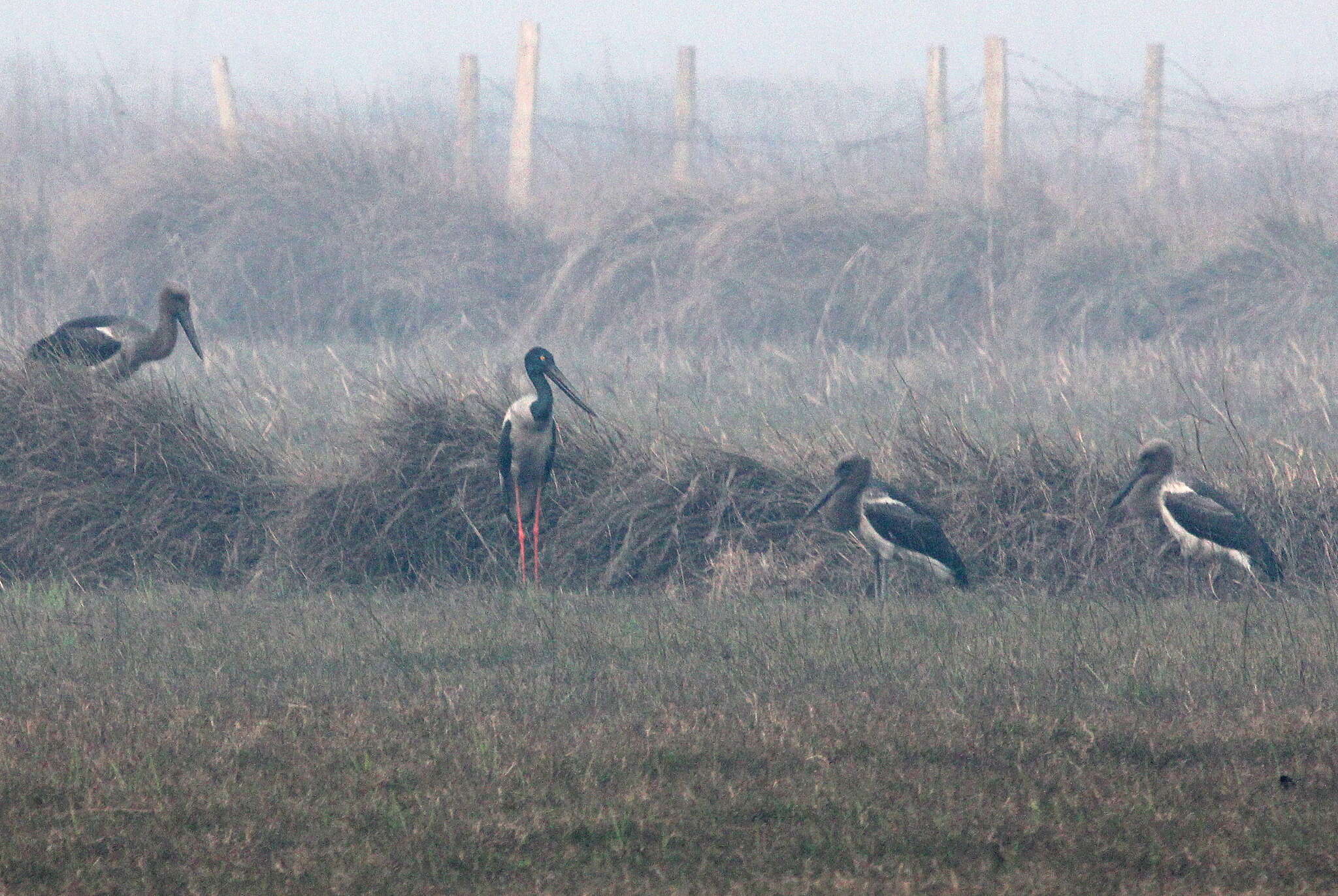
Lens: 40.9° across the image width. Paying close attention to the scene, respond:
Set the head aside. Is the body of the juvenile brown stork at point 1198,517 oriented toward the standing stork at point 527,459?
yes

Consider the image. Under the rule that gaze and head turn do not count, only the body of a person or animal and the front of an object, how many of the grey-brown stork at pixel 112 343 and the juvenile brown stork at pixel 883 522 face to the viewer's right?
1

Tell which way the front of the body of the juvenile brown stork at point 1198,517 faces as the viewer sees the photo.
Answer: to the viewer's left

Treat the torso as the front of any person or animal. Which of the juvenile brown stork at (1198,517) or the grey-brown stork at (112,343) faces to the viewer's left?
the juvenile brown stork

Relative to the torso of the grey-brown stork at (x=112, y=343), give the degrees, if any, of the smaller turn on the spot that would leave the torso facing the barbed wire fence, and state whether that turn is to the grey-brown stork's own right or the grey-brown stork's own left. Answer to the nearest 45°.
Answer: approximately 45° to the grey-brown stork's own left

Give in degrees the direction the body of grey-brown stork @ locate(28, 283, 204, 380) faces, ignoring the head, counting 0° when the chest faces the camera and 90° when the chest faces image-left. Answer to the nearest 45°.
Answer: approximately 270°

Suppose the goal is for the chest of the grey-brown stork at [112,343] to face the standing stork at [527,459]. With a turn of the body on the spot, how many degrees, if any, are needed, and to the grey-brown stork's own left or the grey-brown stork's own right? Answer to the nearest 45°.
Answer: approximately 45° to the grey-brown stork's own right

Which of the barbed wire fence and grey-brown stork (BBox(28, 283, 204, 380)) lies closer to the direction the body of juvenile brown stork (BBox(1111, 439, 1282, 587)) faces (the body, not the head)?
the grey-brown stork

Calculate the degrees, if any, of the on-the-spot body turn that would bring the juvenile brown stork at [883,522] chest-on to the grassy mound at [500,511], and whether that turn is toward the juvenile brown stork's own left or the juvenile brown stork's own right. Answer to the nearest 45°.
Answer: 0° — it already faces it

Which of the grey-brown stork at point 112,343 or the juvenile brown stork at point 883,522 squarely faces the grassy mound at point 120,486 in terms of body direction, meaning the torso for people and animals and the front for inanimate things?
the juvenile brown stork

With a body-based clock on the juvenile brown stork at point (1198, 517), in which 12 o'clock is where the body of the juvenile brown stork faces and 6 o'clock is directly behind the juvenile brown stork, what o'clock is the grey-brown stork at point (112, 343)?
The grey-brown stork is roughly at 12 o'clock from the juvenile brown stork.

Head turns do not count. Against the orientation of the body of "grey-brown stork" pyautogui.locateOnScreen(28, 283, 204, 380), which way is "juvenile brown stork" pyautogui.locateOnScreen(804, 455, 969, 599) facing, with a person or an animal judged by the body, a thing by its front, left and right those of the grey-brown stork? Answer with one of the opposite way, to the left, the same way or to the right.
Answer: the opposite way

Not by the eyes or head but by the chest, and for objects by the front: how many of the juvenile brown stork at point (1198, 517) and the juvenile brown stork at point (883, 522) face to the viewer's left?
2

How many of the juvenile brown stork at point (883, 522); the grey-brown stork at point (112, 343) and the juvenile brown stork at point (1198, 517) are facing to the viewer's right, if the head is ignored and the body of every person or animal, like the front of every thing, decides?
1

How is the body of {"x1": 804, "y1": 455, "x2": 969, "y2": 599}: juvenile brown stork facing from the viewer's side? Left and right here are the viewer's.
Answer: facing to the left of the viewer

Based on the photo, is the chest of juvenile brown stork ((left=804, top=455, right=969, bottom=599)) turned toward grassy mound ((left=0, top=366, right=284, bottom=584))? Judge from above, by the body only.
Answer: yes

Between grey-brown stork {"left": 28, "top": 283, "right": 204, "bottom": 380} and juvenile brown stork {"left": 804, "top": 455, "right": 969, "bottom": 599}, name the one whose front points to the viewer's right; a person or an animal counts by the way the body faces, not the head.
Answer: the grey-brown stork

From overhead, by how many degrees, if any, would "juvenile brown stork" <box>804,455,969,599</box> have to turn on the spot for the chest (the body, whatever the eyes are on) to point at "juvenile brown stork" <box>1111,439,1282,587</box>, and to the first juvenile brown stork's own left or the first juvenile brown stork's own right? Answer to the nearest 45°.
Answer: approximately 180°

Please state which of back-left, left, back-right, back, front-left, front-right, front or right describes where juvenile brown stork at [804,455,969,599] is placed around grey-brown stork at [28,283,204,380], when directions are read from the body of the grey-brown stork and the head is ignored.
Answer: front-right
